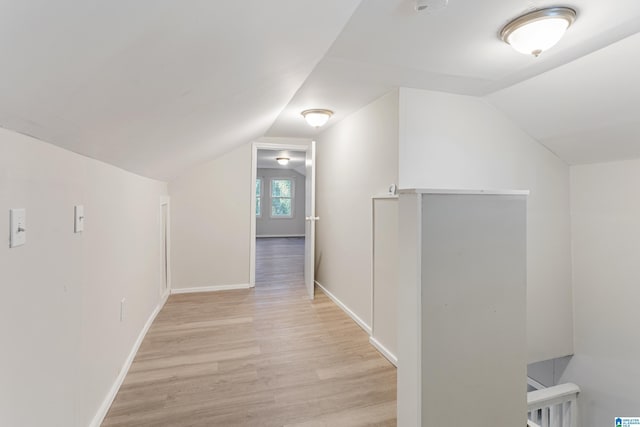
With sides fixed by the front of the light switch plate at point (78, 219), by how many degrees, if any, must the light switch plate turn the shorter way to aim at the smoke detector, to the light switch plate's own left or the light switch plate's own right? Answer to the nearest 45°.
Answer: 0° — it already faces it

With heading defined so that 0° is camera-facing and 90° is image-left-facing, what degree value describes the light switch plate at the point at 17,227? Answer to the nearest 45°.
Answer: approximately 315°

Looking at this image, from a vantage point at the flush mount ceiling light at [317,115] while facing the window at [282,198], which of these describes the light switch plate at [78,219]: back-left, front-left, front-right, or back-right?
back-left

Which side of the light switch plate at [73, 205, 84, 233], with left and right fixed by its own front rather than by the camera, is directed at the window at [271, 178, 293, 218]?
left

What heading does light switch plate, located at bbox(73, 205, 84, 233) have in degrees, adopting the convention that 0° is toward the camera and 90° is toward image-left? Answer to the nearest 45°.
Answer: approximately 315°

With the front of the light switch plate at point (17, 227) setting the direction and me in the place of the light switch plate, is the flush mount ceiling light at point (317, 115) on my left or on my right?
on my left
